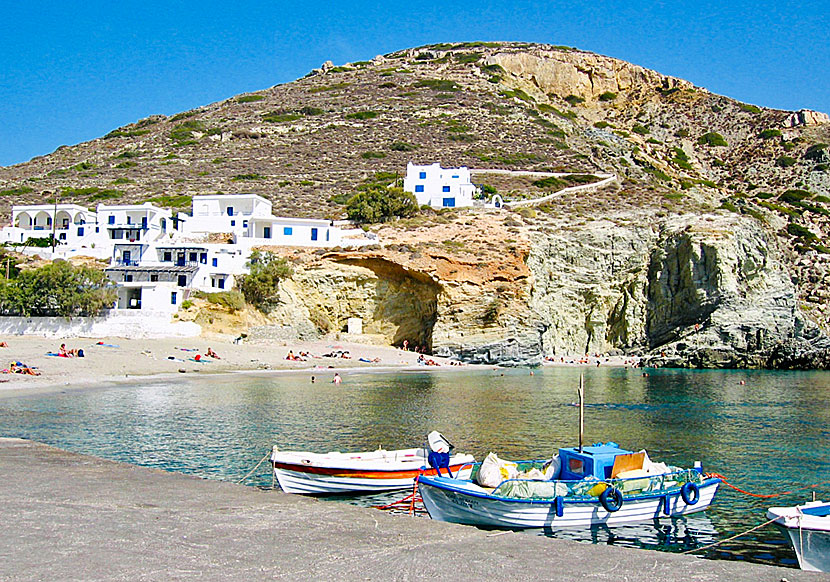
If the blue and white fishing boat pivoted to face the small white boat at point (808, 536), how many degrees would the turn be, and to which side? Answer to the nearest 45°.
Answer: approximately 135° to its left

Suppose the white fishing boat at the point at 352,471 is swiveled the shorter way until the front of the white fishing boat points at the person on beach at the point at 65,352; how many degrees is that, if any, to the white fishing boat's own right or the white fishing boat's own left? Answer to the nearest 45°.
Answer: approximately 45° to the white fishing boat's own right

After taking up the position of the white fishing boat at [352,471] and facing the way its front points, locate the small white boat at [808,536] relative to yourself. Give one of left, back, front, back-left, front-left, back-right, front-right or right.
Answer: back-left

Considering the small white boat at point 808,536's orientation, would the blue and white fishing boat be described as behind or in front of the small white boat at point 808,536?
in front

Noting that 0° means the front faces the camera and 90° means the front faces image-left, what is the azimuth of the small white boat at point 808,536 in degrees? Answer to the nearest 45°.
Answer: approximately 90°

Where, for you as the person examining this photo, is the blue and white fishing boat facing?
facing to the left of the viewer

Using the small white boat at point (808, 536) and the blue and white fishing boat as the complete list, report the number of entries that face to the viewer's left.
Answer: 2

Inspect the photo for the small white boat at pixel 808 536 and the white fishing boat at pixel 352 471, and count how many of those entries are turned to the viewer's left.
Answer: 2

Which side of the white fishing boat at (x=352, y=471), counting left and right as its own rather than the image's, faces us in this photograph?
left

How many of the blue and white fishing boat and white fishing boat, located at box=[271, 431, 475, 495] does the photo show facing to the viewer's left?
2
